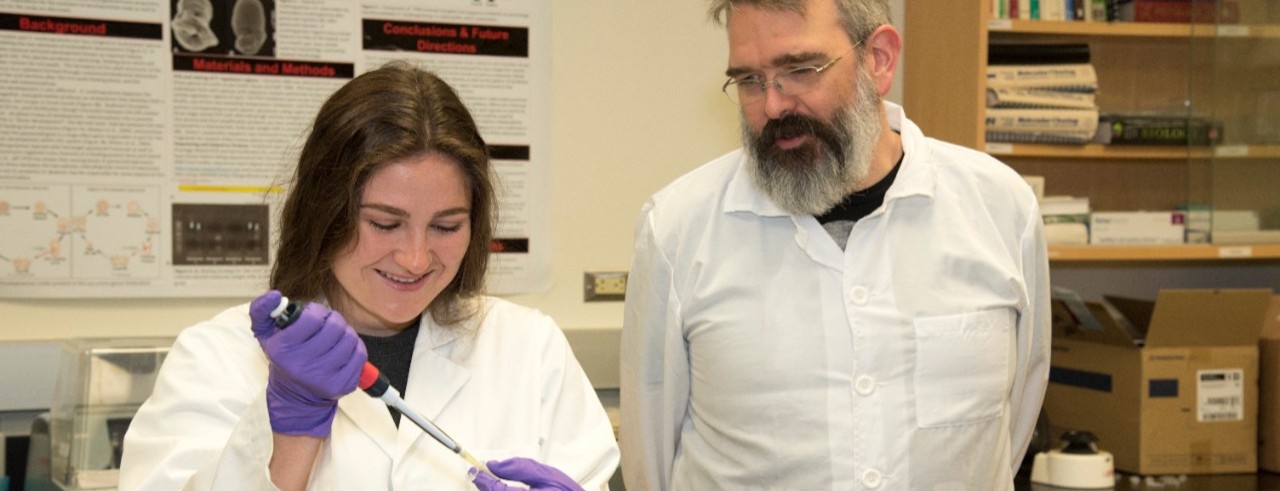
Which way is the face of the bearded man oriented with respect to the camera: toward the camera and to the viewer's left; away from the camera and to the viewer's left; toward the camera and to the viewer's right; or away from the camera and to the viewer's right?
toward the camera and to the viewer's left

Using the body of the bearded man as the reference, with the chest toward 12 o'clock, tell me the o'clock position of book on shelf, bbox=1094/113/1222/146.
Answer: The book on shelf is roughly at 7 o'clock from the bearded man.

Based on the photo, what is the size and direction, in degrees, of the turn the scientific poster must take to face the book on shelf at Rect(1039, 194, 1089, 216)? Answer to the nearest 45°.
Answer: approximately 90° to its left

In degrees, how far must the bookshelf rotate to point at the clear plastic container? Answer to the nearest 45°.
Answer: approximately 45° to its right

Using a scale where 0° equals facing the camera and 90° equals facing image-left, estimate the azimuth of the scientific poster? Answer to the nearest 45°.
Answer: approximately 0°

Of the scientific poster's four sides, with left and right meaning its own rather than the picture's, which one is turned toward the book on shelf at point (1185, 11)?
left

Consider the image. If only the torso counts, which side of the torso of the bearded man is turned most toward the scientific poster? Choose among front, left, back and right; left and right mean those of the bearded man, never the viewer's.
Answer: right

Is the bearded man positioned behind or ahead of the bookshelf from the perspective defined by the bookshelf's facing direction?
ahead

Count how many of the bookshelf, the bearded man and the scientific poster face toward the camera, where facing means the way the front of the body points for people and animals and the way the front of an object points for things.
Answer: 3

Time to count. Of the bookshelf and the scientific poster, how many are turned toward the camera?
2
